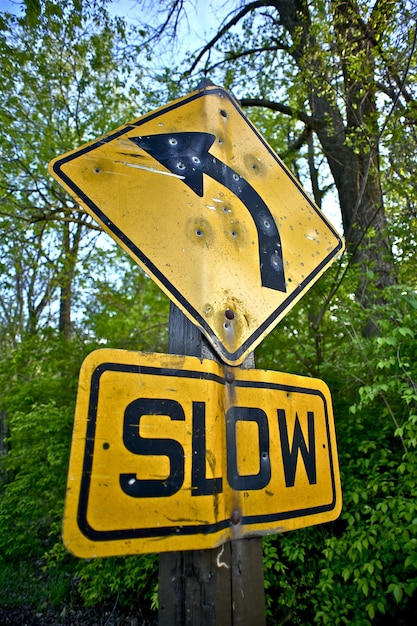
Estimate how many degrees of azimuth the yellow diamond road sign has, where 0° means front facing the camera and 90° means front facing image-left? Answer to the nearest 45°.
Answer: approximately 315°
